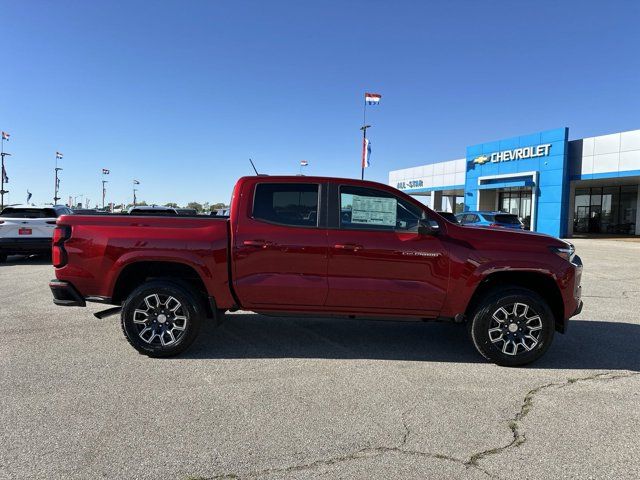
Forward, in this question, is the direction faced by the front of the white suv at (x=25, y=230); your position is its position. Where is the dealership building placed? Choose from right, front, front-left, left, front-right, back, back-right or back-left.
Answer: right

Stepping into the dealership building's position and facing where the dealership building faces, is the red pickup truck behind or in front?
in front

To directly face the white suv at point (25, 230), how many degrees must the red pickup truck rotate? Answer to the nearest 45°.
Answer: approximately 135° to its left

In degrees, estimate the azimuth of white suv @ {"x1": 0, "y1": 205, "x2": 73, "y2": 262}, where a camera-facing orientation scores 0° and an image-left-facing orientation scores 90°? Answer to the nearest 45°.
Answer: approximately 180°

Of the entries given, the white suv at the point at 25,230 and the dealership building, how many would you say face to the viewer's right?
0

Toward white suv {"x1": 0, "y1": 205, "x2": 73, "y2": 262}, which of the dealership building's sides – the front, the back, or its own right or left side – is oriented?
front

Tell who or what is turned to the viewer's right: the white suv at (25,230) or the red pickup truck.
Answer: the red pickup truck

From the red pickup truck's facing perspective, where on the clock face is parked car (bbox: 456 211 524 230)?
The parked car is roughly at 10 o'clock from the red pickup truck.

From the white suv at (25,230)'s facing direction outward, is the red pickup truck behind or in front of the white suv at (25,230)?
behind

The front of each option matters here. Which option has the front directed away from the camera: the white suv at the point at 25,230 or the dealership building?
the white suv

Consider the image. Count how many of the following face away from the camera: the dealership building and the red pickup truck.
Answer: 0

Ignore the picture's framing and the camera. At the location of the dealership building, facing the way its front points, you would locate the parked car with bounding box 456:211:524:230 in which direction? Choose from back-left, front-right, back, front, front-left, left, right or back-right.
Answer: front-left

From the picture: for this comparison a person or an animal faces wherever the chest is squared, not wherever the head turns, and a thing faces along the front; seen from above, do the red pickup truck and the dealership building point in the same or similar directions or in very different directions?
very different directions

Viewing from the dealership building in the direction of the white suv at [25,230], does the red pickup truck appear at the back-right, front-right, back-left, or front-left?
front-left

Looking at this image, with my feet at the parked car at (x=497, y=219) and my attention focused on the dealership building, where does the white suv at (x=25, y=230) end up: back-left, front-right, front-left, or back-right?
back-left

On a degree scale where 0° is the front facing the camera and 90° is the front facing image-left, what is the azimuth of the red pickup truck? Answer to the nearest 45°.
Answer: approximately 270°

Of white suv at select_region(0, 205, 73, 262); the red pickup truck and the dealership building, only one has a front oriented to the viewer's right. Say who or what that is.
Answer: the red pickup truck
